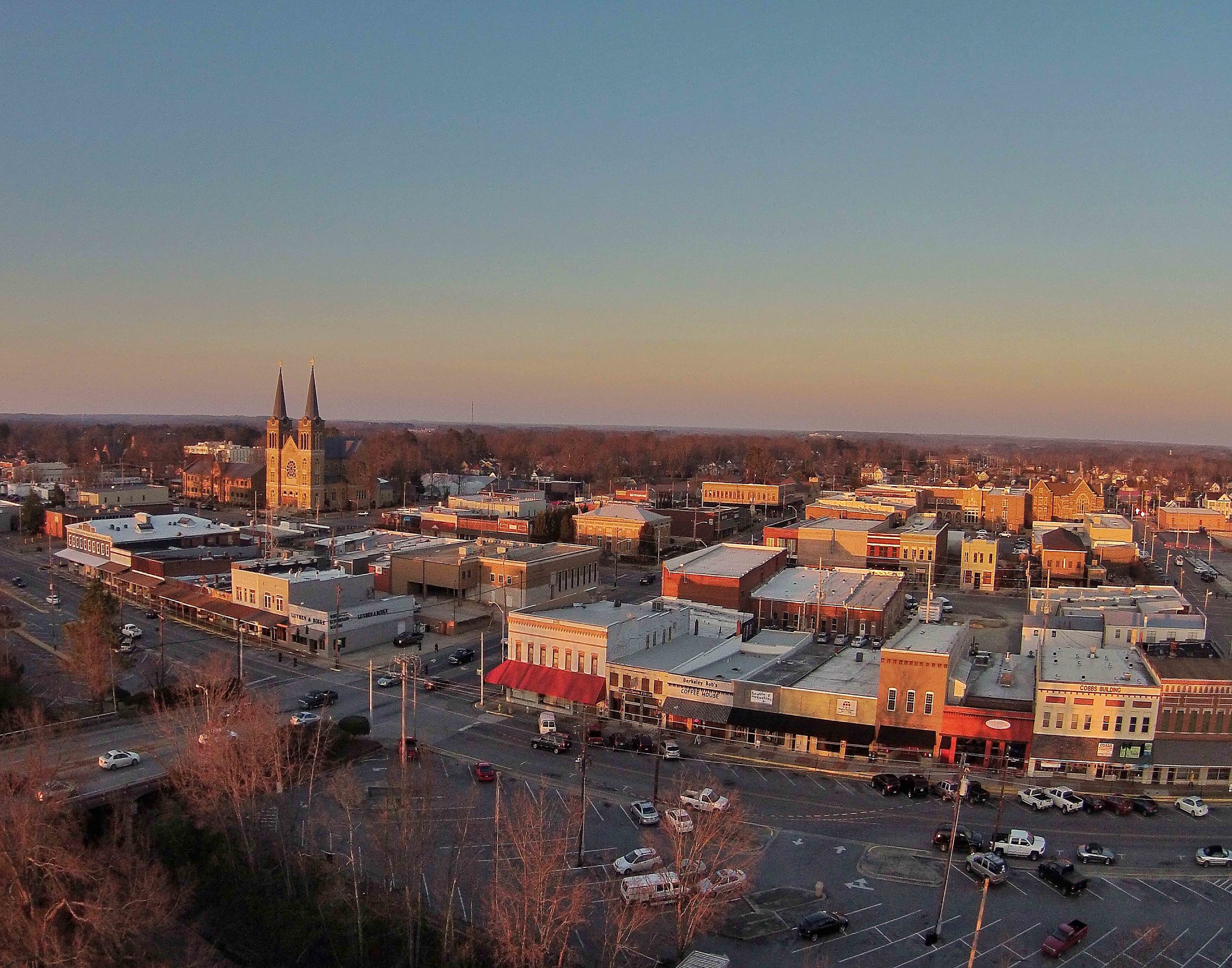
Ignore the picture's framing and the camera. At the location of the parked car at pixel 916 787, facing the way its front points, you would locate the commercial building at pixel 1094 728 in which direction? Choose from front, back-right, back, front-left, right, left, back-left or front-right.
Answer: right

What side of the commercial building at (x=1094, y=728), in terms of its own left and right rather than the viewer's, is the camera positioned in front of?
front

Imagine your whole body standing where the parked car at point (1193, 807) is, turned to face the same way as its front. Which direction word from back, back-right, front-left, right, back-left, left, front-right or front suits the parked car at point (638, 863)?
left

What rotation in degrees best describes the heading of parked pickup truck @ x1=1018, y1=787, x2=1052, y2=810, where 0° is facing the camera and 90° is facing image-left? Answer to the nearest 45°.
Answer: approximately 135°

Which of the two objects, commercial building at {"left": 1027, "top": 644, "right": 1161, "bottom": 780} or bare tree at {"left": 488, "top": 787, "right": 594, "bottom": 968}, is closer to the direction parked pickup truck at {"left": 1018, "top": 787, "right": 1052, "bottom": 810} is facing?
the commercial building

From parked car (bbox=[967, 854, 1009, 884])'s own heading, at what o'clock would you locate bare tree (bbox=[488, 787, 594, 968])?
The bare tree is roughly at 9 o'clock from the parked car.

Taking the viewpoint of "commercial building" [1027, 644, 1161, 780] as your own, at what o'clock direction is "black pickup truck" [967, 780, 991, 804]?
The black pickup truck is roughly at 1 o'clock from the commercial building.

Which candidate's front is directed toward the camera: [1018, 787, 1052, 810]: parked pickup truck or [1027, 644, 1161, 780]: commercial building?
the commercial building

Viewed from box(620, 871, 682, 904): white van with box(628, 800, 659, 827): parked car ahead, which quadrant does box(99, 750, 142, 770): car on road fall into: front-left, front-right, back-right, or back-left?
front-left

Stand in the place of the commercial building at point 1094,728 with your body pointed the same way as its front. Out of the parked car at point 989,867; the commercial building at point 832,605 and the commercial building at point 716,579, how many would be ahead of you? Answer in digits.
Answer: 1

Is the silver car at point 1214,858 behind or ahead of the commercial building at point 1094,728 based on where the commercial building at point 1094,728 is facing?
ahead

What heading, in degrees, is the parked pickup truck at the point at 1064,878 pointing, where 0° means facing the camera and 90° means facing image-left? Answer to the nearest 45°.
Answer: approximately 135°

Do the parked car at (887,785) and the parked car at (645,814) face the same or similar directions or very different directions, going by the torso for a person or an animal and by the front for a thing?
same or similar directions

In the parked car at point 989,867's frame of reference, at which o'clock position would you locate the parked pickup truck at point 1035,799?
the parked pickup truck at point 1035,799 is roughly at 2 o'clock from the parked car at point 989,867.

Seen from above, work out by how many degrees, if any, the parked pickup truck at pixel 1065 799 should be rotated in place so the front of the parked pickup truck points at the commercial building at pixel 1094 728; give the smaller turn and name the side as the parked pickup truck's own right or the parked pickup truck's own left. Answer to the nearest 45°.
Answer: approximately 45° to the parked pickup truck's own right

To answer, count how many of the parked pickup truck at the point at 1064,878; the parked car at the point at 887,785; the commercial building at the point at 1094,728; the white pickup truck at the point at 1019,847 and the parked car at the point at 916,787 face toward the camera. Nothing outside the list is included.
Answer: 1

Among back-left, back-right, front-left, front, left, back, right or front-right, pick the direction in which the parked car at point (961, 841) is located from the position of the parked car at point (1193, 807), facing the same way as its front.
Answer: left

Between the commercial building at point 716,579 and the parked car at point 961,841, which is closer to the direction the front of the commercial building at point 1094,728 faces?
the parked car

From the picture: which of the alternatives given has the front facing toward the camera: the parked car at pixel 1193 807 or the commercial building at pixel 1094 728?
the commercial building
